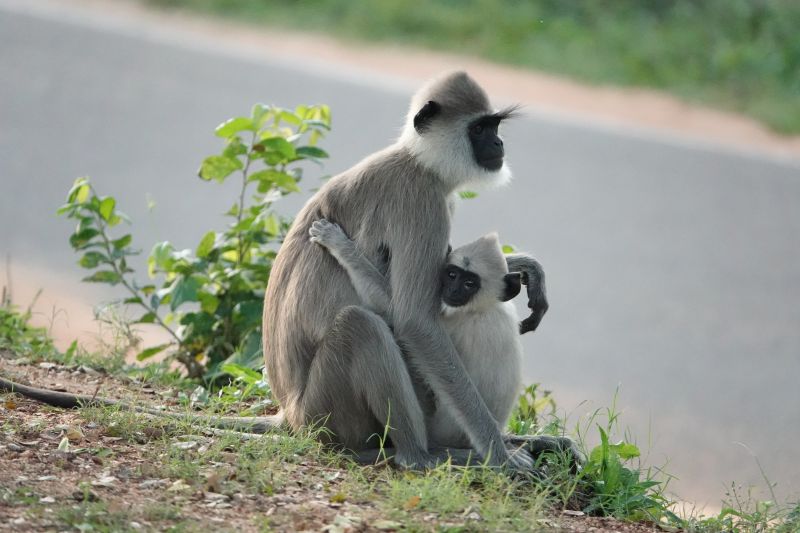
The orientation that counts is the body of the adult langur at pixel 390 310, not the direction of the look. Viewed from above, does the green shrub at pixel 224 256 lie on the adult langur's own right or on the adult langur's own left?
on the adult langur's own left

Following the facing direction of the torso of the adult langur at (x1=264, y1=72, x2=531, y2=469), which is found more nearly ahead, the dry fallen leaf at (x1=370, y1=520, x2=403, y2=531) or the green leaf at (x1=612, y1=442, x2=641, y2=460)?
the green leaf

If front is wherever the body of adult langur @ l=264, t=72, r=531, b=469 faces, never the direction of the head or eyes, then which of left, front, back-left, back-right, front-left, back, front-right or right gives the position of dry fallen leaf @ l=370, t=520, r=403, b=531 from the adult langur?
right

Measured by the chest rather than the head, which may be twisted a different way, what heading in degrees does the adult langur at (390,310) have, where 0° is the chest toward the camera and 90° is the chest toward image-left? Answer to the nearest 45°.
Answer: approximately 270°

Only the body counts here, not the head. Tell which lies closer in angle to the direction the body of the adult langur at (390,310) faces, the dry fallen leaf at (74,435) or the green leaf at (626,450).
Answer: the green leaf

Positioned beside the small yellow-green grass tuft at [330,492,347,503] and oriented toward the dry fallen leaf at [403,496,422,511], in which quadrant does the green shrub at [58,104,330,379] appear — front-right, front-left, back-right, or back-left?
back-left

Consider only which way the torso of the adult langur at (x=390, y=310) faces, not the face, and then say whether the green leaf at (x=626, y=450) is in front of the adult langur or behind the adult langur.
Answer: in front

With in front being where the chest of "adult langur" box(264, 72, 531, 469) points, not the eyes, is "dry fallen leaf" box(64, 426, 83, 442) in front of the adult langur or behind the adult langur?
behind
